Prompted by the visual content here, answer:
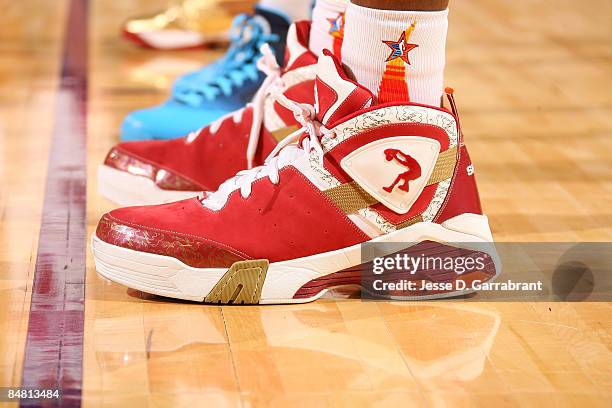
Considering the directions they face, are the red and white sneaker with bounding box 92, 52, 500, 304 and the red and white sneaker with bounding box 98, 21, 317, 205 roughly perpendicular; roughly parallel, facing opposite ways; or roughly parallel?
roughly parallel

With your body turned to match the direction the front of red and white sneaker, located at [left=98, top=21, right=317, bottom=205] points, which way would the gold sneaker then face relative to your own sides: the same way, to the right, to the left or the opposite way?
the same way

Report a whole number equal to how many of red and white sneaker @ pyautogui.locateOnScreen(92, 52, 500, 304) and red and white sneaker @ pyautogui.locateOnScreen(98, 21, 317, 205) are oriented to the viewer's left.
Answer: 2

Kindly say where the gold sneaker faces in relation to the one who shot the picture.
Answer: facing to the left of the viewer

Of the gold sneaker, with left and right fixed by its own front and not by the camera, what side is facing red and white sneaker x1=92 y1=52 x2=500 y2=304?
left

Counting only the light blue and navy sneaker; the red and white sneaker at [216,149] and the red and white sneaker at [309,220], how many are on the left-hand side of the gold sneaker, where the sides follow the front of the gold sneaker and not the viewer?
3

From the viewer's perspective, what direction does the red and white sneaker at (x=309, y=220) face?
to the viewer's left

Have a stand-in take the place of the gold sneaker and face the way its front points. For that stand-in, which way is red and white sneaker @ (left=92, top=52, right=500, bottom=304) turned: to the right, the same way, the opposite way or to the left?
the same way

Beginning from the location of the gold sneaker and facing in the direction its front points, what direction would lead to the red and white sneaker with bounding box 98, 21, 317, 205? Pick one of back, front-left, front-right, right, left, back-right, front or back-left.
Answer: left

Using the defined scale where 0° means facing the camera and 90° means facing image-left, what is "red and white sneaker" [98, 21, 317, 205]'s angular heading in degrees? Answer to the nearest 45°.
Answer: approximately 90°
